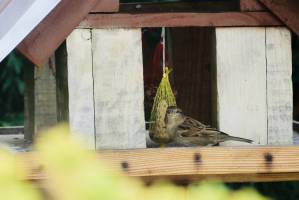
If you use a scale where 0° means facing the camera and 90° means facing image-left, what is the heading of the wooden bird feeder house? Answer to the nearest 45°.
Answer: approximately 0°

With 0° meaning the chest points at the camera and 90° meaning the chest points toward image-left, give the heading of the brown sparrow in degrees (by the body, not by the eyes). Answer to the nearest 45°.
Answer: approximately 90°

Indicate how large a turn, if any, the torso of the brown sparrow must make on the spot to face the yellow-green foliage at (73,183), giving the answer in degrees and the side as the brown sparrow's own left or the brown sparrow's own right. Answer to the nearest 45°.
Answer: approximately 90° to the brown sparrow's own left
